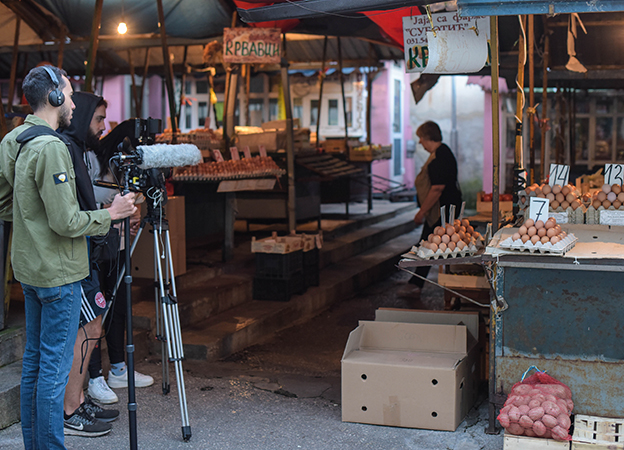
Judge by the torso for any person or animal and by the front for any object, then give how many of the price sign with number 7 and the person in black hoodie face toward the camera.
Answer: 1

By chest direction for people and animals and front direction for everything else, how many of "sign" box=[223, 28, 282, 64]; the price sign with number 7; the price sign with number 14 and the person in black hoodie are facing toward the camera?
3

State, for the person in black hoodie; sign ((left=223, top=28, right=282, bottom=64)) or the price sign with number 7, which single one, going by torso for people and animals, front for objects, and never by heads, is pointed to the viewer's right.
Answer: the person in black hoodie

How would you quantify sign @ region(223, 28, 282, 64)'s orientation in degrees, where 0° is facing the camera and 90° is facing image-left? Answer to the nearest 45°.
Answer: approximately 0°

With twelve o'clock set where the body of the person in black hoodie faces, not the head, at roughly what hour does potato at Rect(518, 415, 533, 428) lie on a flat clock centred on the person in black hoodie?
The potato is roughly at 1 o'clock from the person in black hoodie.

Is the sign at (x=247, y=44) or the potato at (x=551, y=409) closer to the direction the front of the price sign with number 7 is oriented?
the potato

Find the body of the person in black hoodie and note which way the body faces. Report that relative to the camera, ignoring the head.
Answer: to the viewer's right

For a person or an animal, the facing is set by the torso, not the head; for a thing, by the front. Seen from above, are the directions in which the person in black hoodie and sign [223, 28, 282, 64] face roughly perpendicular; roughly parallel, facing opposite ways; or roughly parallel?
roughly perpendicular

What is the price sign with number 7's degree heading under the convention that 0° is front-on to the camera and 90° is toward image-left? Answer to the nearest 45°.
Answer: approximately 0°
